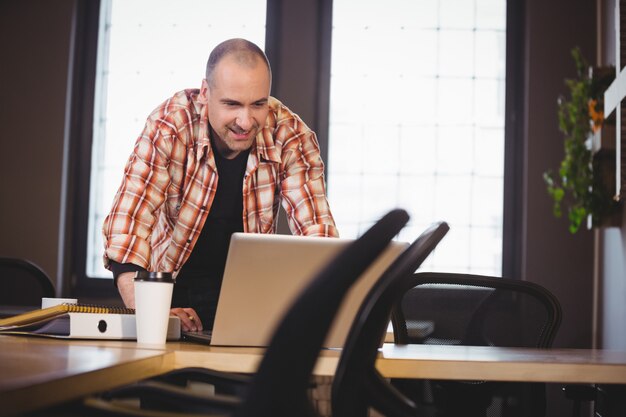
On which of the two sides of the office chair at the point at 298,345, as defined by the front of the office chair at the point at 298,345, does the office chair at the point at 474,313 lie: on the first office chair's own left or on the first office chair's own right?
on the first office chair's own right

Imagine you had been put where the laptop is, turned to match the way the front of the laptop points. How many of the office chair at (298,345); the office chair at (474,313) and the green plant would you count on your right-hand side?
2

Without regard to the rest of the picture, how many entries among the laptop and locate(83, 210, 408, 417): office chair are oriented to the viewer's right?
0

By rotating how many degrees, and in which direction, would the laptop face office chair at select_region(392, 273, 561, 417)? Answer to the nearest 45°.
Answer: approximately 90° to its right

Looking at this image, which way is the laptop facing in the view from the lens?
facing away from the viewer and to the left of the viewer
